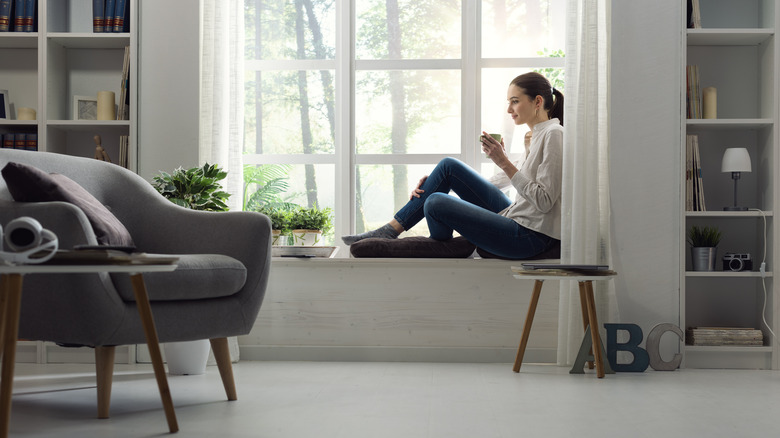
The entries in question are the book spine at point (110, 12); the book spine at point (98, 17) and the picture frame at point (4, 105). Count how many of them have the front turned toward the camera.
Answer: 3

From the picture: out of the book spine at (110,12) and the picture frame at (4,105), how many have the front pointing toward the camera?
2

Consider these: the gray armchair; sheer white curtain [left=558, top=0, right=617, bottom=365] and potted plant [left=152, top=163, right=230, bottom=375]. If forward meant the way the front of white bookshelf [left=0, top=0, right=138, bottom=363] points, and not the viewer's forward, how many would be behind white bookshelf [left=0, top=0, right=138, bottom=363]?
0

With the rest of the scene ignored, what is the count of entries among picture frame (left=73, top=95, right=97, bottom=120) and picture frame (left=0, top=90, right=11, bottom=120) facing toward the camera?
2

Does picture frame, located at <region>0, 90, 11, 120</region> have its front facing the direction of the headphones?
yes

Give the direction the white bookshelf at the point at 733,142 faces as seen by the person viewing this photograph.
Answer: facing the viewer

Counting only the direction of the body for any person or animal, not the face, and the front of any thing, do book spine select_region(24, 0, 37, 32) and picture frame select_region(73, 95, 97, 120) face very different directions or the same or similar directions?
same or similar directions

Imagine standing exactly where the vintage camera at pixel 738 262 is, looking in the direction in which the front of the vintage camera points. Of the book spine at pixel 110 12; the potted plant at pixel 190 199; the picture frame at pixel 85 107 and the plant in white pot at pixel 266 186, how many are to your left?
0

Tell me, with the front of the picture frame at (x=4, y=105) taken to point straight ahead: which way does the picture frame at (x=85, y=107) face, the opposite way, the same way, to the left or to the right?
the same way

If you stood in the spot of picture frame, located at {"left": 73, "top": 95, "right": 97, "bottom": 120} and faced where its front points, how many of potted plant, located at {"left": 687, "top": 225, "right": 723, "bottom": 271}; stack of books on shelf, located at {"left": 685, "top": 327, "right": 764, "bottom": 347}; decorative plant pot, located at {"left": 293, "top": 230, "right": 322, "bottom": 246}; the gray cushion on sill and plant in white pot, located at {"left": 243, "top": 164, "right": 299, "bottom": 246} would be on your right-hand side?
0

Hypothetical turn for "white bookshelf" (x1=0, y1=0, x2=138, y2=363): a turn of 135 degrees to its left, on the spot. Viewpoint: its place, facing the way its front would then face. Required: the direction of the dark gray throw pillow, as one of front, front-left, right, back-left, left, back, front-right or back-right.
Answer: back-right

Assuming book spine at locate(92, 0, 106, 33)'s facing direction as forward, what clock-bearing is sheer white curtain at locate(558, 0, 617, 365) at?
The sheer white curtain is roughly at 10 o'clock from the book spine.

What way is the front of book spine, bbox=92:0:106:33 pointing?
toward the camera

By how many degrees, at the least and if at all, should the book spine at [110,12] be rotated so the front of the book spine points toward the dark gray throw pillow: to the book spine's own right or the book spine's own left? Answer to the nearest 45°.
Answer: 0° — it already faces it

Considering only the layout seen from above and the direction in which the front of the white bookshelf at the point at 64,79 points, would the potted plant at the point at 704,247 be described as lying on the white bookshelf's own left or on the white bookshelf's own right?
on the white bookshelf's own left
